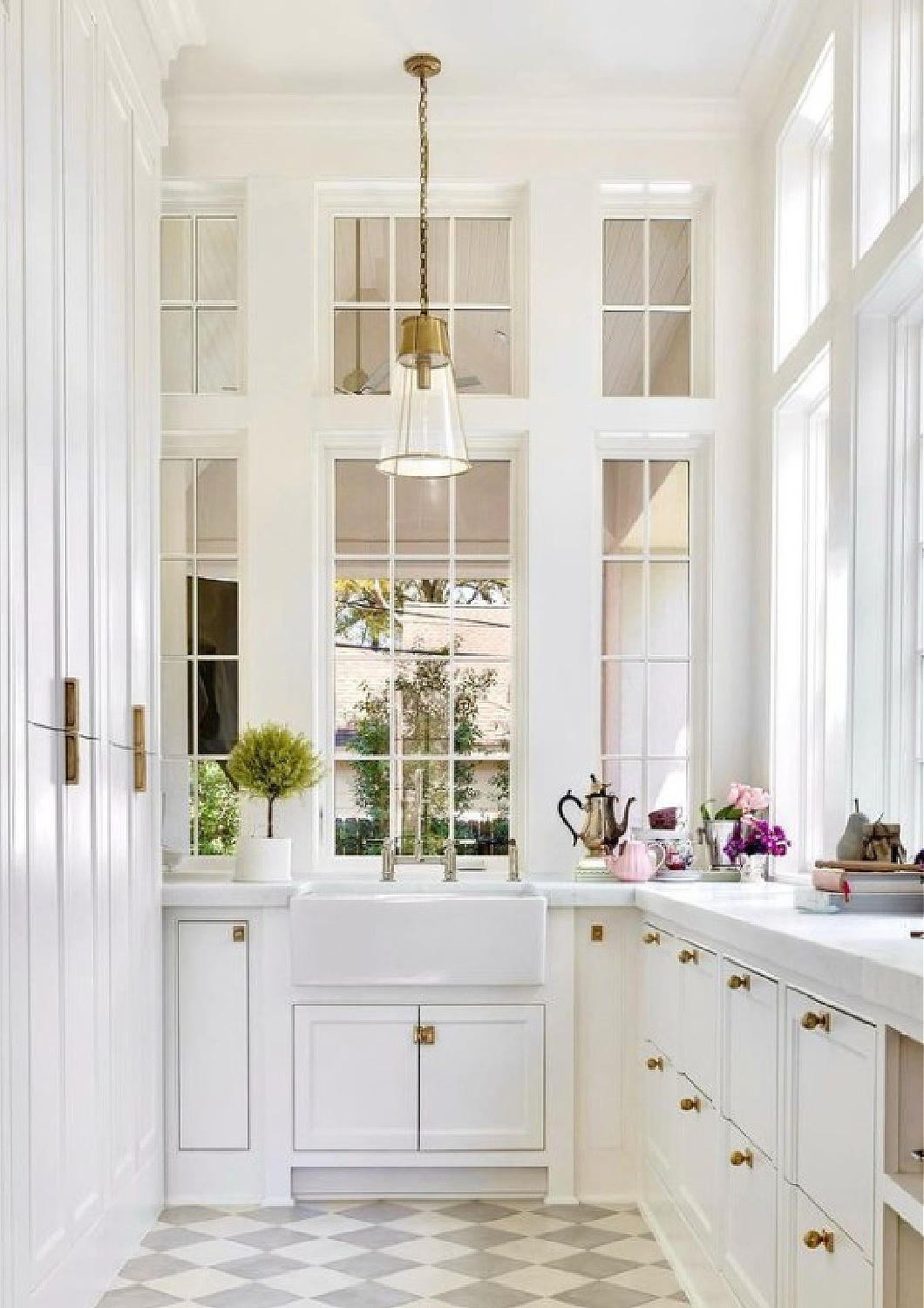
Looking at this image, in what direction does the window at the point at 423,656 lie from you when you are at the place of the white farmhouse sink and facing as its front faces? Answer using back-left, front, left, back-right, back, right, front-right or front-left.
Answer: back

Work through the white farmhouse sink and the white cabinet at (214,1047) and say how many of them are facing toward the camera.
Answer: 2

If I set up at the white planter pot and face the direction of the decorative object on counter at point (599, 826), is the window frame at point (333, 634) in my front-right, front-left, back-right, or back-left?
front-left

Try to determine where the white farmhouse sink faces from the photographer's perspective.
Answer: facing the viewer

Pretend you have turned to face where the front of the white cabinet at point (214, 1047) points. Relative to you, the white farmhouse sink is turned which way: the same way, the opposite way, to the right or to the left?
the same way

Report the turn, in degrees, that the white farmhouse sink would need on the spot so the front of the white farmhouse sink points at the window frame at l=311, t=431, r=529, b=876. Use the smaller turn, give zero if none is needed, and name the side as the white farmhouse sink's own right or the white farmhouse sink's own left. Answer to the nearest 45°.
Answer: approximately 180°

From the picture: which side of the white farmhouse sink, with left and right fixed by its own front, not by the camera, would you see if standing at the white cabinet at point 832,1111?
front

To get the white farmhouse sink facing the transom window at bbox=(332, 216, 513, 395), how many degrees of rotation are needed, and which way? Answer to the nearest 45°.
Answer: approximately 180°
